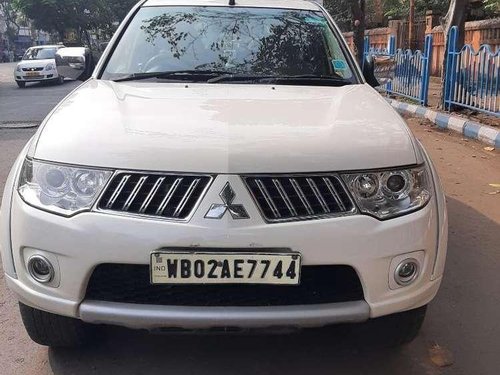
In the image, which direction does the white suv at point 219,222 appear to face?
toward the camera

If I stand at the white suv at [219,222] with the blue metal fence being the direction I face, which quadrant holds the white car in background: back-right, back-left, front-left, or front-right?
front-left

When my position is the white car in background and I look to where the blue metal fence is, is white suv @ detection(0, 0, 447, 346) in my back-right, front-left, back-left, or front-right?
front-right

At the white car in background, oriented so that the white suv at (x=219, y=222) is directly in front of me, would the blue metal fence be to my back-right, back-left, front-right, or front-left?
front-left

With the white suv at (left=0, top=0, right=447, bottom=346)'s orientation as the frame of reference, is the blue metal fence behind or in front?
behind

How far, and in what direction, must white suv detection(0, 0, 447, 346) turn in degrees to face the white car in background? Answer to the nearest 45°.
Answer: approximately 180°
